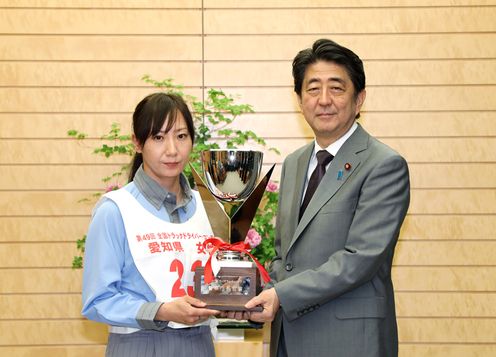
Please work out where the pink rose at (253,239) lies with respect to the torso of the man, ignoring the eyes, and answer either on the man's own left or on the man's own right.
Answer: on the man's own right

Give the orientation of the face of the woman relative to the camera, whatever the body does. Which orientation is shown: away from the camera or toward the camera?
toward the camera

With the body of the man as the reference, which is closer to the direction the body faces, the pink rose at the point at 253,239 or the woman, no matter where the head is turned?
the woman

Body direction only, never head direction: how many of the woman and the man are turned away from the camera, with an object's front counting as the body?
0

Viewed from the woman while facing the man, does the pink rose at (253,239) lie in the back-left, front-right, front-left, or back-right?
front-left

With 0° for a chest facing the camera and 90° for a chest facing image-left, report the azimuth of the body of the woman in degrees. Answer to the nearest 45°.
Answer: approximately 315°

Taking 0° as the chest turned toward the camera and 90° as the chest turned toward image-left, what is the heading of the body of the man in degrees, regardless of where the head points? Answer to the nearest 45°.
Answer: approximately 45°

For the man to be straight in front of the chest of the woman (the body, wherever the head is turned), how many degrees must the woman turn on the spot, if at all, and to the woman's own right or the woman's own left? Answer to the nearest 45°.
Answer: approximately 45° to the woman's own left

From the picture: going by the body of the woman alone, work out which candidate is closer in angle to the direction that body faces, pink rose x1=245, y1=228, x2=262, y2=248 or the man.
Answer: the man

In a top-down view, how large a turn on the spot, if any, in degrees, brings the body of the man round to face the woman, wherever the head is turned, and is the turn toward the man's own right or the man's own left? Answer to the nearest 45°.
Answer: approximately 45° to the man's own right

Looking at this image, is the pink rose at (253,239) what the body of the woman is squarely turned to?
no
